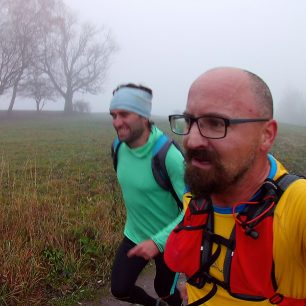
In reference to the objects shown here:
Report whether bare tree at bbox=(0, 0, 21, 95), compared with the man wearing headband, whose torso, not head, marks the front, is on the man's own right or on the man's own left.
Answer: on the man's own right

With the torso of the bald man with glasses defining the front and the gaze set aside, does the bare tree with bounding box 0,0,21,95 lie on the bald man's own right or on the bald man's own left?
on the bald man's own right

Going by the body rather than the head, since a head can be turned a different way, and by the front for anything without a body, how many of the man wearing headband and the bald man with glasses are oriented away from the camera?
0

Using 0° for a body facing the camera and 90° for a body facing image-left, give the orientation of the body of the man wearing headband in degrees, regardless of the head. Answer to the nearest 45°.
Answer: approximately 45°

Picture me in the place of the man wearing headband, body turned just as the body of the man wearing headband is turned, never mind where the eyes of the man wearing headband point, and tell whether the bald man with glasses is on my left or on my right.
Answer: on my left

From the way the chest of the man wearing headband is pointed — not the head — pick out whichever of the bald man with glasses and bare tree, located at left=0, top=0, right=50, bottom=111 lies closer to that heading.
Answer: the bald man with glasses

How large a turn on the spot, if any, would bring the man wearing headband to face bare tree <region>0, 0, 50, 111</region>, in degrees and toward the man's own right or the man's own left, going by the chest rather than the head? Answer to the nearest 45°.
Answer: approximately 135° to the man's own right

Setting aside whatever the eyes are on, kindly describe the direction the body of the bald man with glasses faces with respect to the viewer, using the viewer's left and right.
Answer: facing the viewer and to the left of the viewer

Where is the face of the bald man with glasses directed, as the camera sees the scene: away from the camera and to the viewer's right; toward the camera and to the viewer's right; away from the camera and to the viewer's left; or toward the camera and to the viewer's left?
toward the camera and to the viewer's left

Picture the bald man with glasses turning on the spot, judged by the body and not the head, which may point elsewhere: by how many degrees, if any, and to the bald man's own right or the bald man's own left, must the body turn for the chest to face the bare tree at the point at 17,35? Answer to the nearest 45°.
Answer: approximately 90° to the bald man's own right

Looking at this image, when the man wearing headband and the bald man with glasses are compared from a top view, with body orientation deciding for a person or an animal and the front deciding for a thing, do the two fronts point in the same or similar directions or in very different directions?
same or similar directions
